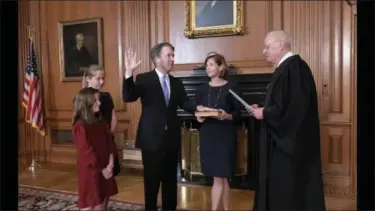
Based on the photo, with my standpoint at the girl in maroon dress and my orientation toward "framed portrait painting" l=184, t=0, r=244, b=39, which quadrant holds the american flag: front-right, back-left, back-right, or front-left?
front-left

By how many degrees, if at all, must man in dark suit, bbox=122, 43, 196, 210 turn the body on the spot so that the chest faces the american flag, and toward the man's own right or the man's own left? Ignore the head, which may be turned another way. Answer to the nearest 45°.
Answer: approximately 180°

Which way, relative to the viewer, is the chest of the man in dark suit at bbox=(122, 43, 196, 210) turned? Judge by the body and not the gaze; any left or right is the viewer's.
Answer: facing the viewer and to the right of the viewer

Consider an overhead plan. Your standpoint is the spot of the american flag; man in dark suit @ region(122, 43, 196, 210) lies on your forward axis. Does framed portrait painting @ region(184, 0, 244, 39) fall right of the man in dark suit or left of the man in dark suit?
left

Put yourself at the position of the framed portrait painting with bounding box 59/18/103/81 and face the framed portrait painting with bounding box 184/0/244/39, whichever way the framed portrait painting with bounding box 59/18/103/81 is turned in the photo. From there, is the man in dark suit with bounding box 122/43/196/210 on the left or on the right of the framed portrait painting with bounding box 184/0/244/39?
right

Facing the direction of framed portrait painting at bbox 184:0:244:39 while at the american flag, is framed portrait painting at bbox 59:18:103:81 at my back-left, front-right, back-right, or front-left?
front-left

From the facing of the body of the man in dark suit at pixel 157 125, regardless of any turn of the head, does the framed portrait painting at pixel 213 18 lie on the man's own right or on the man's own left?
on the man's own left
